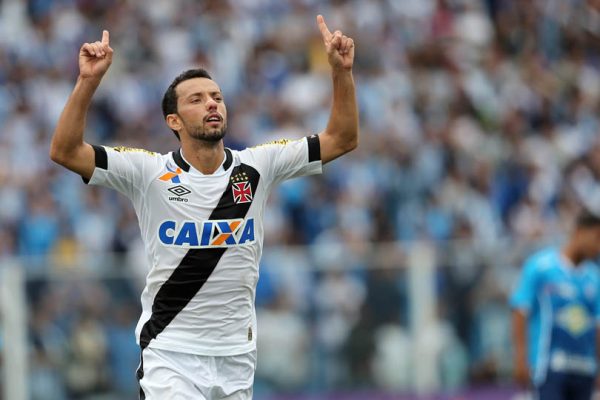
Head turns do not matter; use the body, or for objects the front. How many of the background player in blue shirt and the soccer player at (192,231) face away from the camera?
0

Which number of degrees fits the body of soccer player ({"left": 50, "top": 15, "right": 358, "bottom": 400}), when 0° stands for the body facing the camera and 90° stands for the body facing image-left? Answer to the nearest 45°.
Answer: approximately 0°

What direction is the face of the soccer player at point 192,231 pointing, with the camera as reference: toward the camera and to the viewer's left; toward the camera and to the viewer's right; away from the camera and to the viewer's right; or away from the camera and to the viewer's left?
toward the camera and to the viewer's right

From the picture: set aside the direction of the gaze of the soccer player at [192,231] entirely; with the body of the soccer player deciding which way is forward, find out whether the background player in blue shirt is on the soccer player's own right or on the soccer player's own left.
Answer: on the soccer player's own left
